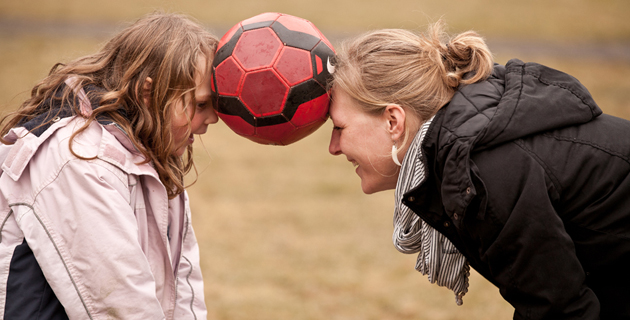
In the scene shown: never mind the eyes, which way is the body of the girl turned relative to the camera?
to the viewer's right

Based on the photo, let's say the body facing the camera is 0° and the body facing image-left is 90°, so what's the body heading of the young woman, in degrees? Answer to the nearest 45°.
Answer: approximately 90°

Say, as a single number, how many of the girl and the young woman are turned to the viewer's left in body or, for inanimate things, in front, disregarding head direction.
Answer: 1

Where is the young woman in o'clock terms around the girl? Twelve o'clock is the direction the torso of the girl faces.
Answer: The young woman is roughly at 1 o'clock from the girl.

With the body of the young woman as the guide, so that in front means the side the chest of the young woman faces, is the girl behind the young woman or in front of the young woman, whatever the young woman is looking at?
in front

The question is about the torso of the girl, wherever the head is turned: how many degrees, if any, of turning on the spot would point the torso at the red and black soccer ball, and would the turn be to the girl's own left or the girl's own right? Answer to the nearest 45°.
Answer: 0° — they already face it

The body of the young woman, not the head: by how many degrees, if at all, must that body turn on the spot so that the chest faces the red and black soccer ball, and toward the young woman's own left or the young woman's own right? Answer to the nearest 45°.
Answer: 0° — they already face it

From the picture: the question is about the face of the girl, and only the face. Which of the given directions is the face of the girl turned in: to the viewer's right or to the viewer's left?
to the viewer's right

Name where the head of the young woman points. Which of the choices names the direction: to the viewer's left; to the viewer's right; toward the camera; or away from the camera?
to the viewer's left
